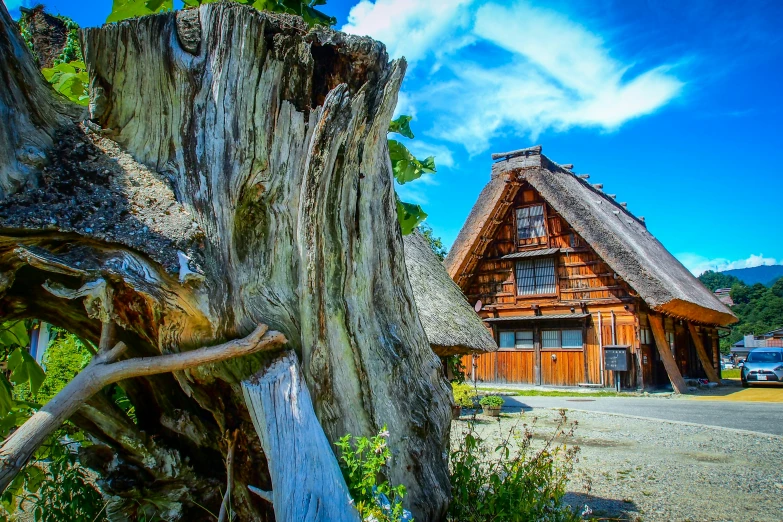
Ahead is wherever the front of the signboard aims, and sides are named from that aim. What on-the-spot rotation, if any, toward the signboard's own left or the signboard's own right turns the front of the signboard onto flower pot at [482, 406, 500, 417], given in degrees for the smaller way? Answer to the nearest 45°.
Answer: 0° — it already faces it

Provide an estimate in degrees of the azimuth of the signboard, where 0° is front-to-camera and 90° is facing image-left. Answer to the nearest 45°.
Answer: approximately 0°

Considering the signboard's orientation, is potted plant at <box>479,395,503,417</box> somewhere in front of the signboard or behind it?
in front

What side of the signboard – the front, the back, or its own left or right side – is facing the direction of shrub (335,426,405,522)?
front

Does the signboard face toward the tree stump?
yes
